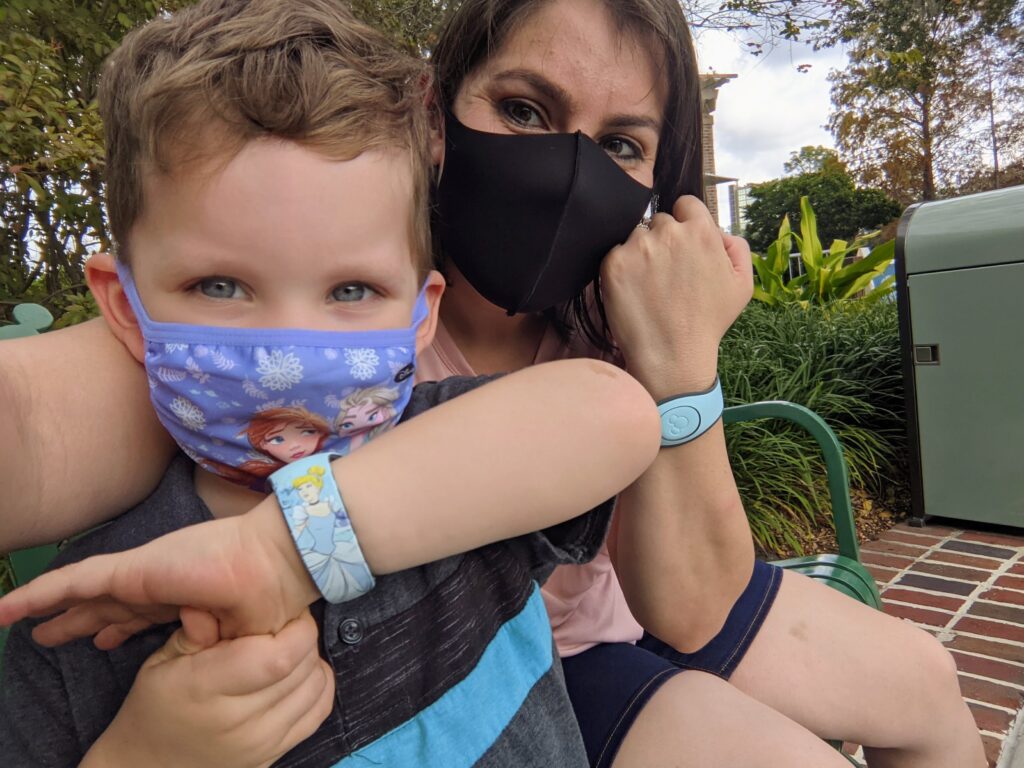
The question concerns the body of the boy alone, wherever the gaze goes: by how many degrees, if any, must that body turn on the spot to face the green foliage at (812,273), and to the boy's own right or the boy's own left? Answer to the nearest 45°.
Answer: approximately 135° to the boy's own left

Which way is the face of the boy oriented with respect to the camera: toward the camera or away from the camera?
toward the camera

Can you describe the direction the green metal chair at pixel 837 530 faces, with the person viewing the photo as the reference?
facing the viewer and to the right of the viewer

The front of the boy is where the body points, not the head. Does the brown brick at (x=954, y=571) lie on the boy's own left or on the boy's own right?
on the boy's own left

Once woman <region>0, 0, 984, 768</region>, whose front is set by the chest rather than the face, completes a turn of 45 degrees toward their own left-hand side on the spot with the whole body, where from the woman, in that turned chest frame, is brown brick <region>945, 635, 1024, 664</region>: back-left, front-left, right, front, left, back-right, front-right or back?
front-left

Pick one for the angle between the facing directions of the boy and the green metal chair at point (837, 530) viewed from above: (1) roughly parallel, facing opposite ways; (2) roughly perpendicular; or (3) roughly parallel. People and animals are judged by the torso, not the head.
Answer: roughly parallel

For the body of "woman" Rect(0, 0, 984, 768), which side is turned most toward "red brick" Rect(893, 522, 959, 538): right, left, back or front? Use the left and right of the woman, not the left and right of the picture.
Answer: left

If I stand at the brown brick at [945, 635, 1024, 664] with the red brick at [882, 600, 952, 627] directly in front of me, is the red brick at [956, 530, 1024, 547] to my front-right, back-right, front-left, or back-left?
front-right

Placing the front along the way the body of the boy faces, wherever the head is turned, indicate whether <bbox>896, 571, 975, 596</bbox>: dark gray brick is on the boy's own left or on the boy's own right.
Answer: on the boy's own left

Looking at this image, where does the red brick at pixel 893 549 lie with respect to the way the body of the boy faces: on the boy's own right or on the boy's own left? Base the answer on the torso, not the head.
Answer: on the boy's own left

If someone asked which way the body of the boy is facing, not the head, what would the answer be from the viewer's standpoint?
toward the camera
